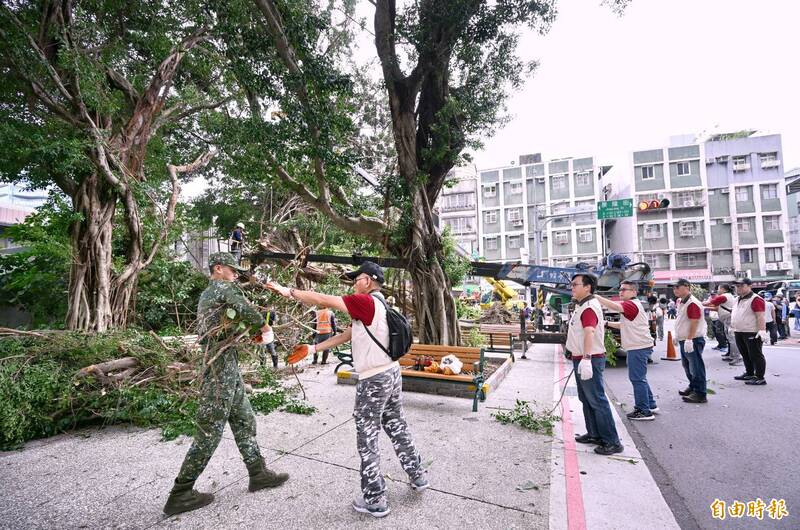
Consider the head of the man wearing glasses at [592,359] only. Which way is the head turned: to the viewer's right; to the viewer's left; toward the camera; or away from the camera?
to the viewer's left

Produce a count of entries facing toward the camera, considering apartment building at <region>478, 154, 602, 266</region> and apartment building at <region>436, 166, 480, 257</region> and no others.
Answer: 2

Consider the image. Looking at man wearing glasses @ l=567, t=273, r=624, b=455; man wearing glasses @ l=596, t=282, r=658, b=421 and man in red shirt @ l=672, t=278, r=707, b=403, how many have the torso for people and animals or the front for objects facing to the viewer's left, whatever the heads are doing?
3

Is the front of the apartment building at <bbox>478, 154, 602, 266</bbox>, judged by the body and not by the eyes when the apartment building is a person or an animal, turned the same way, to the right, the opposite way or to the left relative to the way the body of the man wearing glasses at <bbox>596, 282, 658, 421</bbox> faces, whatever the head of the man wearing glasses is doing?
to the left

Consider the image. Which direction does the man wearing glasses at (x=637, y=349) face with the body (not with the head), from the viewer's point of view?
to the viewer's left

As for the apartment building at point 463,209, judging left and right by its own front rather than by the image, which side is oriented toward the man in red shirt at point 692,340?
front

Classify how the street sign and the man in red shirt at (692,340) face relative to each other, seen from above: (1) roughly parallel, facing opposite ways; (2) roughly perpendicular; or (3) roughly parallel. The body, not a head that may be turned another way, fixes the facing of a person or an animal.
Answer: roughly perpendicular

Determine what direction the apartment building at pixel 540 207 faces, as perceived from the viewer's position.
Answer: facing the viewer

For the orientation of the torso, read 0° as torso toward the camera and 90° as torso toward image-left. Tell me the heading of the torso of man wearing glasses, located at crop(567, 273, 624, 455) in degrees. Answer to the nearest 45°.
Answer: approximately 90°

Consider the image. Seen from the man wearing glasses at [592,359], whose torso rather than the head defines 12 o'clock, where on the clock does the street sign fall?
The street sign is roughly at 3 o'clock from the man wearing glasses.

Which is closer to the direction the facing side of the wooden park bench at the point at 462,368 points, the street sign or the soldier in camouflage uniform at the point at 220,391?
the soldier in camouflage uniform

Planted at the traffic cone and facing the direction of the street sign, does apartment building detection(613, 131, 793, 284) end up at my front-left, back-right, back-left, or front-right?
front-right

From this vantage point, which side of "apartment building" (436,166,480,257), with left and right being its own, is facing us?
front

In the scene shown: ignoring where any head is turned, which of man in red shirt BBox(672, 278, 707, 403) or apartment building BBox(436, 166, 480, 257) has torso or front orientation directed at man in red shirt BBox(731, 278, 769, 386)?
the apartment building

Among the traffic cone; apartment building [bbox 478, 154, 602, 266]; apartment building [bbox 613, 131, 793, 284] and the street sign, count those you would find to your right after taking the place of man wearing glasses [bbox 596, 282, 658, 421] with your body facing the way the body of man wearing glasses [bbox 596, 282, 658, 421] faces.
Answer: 4
